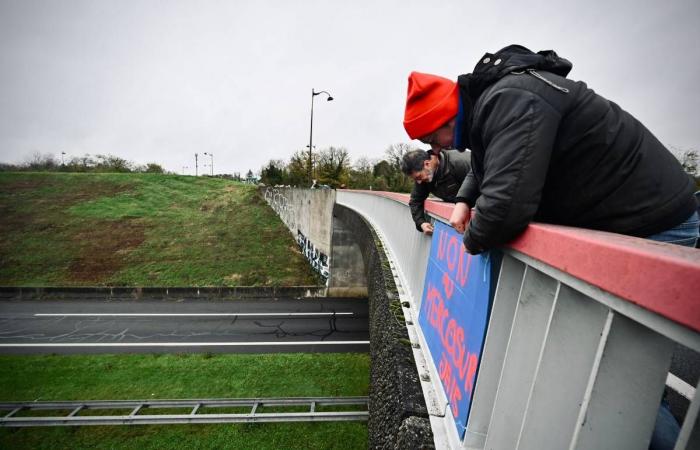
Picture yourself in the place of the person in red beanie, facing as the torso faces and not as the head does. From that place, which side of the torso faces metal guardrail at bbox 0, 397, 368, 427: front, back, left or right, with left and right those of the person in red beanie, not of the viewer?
front

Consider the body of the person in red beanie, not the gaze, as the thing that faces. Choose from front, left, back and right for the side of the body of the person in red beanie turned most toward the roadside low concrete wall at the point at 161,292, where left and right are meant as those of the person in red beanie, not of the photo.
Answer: front

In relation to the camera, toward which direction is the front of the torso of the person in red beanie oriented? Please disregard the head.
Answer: to the viewer's left

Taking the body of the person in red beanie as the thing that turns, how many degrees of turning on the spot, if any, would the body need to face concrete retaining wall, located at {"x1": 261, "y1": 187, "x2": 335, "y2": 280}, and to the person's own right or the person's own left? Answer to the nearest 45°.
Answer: approximately 45° to the person's own right

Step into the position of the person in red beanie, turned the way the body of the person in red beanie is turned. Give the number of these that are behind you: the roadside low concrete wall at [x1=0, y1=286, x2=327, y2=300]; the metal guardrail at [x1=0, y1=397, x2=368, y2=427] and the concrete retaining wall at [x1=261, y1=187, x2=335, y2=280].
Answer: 0

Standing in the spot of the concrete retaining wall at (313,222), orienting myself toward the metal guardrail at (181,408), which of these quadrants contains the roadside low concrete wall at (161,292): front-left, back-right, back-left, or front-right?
front-right

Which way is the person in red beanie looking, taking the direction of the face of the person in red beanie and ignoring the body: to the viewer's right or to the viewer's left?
to the viewer's left
